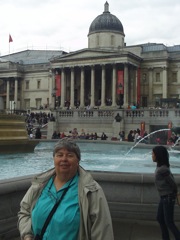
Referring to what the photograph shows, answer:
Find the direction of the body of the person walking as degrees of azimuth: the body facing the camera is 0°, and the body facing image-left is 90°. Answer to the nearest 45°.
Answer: approximately 90°

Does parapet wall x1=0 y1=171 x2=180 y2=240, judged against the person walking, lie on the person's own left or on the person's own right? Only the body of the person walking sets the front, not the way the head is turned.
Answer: on the person's own right

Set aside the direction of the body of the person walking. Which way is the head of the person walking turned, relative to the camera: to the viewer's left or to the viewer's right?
to the viewer's left
